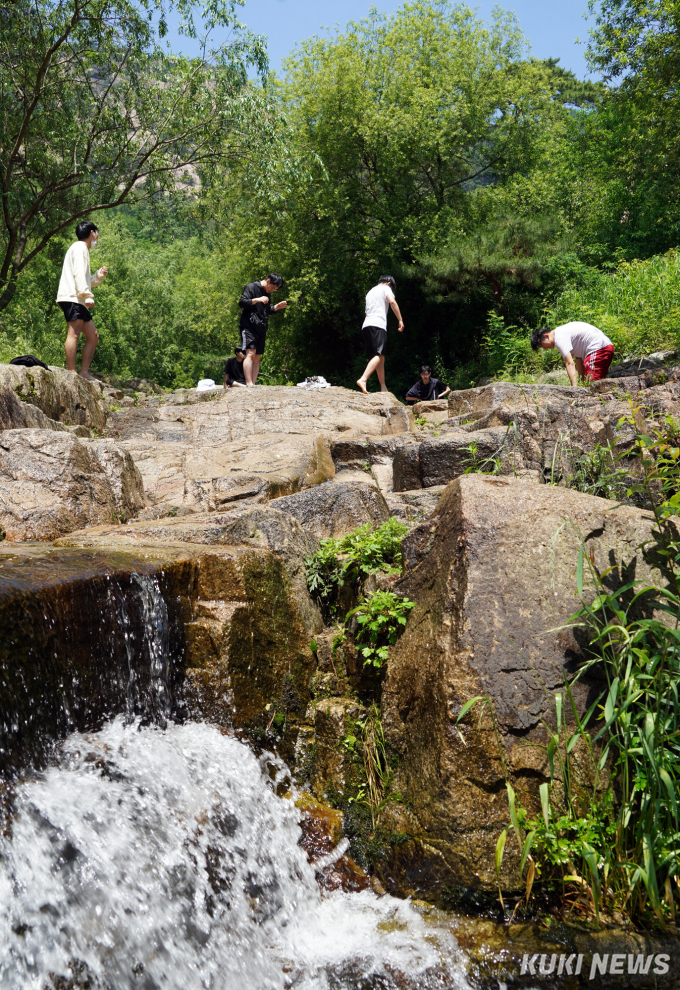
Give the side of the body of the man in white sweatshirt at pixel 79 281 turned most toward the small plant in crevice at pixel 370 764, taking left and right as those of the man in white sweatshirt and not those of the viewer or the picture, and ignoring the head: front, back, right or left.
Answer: right

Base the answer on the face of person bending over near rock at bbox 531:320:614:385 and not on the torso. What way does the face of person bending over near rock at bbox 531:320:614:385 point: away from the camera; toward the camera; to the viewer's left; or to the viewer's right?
to the viewer's left

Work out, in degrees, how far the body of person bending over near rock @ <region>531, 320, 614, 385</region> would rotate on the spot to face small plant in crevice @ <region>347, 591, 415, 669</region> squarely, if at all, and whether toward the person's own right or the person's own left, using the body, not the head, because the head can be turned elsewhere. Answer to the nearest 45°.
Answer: approximately 90° to the person's own left

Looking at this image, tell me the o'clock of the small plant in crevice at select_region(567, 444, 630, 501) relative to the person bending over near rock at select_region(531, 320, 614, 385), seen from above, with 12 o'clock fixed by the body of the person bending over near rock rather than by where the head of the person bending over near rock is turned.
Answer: The small plant in crevice is roughly at 9 o'clock from the person bending over near rock.

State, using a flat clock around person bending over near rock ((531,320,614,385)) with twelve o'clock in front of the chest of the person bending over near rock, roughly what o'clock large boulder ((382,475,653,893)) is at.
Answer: The large boulder is roughly at 9 o'clock from the person bending over near rock.

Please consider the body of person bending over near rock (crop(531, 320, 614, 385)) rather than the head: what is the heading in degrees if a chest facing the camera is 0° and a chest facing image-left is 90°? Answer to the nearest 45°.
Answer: approximately 90°

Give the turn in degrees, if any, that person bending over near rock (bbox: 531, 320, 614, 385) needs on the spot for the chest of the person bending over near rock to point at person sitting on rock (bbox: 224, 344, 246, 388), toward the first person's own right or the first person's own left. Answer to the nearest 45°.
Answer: approximately 45° to the first person's own right

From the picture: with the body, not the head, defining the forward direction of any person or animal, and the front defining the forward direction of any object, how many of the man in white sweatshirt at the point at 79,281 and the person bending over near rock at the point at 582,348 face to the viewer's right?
1

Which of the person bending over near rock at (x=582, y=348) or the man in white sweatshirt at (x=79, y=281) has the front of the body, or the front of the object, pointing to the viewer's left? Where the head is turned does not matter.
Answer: the person bending over near rock

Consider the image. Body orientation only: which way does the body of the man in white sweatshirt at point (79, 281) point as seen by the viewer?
to the viewer's right
